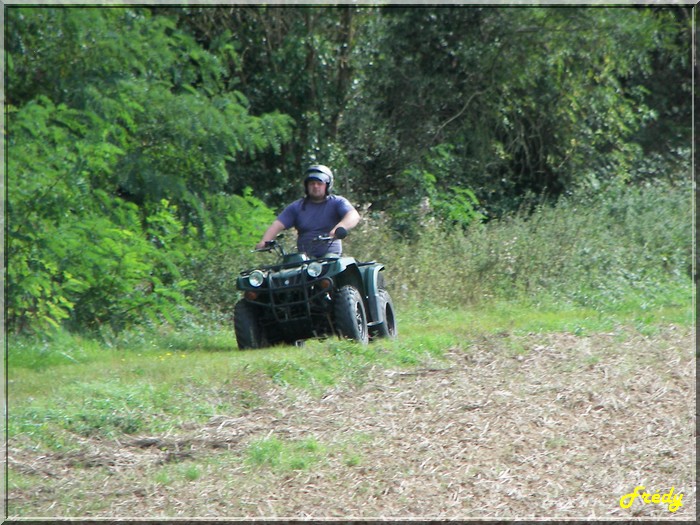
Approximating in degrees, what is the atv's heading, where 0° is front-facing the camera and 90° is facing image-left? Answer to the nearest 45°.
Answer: approximately 45°

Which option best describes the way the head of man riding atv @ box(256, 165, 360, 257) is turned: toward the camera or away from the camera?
toward the camera
